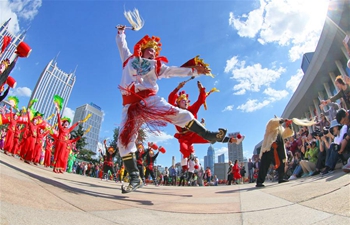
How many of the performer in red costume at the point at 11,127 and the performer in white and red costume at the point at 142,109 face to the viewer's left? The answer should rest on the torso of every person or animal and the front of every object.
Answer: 0

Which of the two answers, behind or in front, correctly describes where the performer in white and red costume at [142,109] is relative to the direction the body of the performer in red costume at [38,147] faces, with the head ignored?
in front

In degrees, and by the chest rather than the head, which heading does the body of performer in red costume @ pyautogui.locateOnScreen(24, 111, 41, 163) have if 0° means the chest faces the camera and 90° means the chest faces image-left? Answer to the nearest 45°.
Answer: approximately 315°

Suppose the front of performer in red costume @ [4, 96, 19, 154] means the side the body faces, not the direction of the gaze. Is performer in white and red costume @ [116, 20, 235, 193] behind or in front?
in front

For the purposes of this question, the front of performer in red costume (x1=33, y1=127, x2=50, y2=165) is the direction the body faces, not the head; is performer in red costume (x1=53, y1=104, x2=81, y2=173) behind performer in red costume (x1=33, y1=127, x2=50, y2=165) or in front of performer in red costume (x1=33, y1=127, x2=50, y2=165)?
in front

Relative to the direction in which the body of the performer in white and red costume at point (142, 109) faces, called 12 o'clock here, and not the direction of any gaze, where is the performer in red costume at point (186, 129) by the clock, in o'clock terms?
the performer in red costume at point (186, 129) is roughly at 8 o'clock from the performer in white and red costume at point (142, 109).

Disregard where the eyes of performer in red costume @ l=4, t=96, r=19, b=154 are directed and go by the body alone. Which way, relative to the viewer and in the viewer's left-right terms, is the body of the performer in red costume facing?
facing the viewer and to the right of the viewer

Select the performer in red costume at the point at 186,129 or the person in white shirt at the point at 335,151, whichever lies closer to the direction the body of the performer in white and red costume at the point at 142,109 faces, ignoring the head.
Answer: the person in white shirt

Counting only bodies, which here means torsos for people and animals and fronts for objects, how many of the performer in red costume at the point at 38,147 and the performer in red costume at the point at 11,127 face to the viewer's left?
0

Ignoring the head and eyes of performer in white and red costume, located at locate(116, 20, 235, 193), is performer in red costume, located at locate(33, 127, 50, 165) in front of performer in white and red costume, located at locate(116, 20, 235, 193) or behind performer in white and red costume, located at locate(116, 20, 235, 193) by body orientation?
behind
